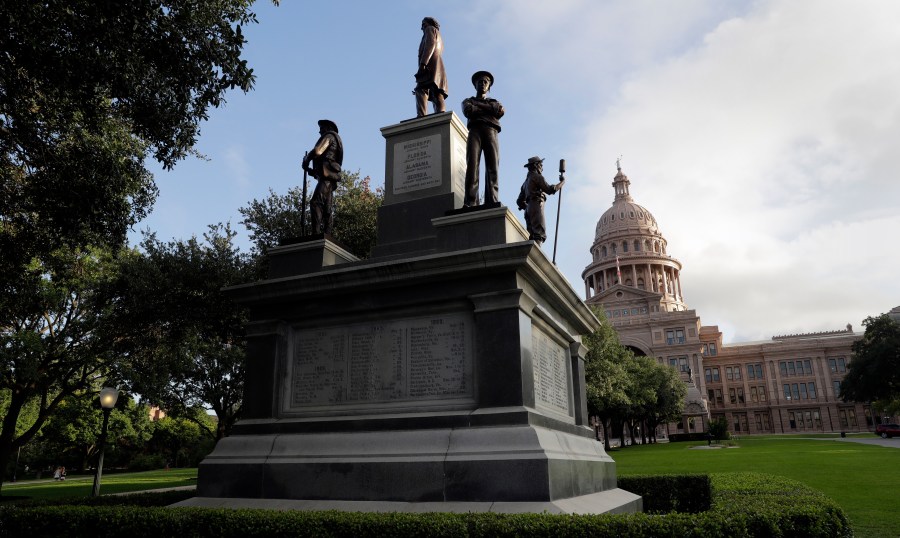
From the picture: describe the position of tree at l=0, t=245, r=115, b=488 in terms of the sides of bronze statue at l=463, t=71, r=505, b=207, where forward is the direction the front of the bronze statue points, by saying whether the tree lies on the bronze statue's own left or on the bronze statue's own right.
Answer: on the bronze statue's own right

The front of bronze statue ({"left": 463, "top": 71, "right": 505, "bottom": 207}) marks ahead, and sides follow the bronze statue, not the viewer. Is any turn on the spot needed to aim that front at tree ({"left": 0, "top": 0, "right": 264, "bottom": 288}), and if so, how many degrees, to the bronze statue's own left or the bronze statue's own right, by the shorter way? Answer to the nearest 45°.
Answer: approximately 90° to the bronze statue's own right

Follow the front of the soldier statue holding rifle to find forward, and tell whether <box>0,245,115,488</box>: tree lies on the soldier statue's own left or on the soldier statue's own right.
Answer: on the soldier statue's own right

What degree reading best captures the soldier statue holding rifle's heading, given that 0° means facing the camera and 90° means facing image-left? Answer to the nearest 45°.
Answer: approximately 90°

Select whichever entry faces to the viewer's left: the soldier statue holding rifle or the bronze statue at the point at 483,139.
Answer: the soldier statue holding rifle

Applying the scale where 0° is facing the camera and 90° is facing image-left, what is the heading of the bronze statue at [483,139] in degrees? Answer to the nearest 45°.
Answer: approximately 0°

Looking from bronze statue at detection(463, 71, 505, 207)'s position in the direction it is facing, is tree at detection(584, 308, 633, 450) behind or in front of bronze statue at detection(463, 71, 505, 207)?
behind

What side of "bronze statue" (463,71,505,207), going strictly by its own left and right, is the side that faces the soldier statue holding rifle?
right

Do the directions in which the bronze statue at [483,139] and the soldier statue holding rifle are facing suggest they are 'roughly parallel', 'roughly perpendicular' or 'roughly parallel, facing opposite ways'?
roughly perpendicular
